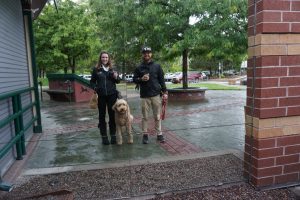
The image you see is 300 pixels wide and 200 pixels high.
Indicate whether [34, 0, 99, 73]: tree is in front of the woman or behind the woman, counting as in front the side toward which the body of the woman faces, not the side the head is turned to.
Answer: behind

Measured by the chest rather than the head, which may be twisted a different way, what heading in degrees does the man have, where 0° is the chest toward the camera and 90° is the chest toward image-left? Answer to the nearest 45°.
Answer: approximately 0°

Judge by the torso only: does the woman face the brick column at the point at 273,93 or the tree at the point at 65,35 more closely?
the brick column

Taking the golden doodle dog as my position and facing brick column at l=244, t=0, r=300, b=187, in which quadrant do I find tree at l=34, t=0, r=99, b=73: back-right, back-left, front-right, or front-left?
back-left

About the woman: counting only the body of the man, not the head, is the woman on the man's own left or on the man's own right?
on the man's own right

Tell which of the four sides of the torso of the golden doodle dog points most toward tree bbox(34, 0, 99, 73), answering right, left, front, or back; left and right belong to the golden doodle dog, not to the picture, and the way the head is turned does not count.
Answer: back

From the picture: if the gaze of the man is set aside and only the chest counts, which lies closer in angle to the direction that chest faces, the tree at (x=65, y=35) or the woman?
the woman

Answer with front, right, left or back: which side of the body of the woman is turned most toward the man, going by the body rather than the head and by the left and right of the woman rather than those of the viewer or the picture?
left
